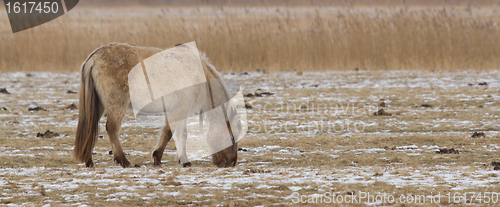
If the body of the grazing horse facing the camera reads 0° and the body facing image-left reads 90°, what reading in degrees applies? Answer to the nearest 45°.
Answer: approximately 270°

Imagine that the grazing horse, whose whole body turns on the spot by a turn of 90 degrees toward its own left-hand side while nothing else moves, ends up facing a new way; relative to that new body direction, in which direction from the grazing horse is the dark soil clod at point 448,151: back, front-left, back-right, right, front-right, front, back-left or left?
right

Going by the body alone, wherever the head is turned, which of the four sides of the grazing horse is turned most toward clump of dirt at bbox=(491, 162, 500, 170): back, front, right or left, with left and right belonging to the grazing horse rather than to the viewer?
front

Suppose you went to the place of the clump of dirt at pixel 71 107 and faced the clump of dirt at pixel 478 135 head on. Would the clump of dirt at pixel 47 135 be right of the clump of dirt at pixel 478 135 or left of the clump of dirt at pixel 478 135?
right

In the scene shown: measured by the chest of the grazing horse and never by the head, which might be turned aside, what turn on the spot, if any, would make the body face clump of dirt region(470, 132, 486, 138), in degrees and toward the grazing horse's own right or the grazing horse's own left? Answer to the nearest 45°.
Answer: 0° — it already faces it

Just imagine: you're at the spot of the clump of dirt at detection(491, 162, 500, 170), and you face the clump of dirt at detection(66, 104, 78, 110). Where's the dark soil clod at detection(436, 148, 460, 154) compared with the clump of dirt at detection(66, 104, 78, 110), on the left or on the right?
right

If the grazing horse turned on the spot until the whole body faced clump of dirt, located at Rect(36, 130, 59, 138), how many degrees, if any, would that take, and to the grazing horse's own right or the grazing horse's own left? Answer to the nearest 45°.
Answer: approximately 135° to the grazing horse's own left

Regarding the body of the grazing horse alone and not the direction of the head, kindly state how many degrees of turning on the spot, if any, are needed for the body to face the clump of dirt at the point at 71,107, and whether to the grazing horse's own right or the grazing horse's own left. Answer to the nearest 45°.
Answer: approximately 90° to the grazing horse's own left
